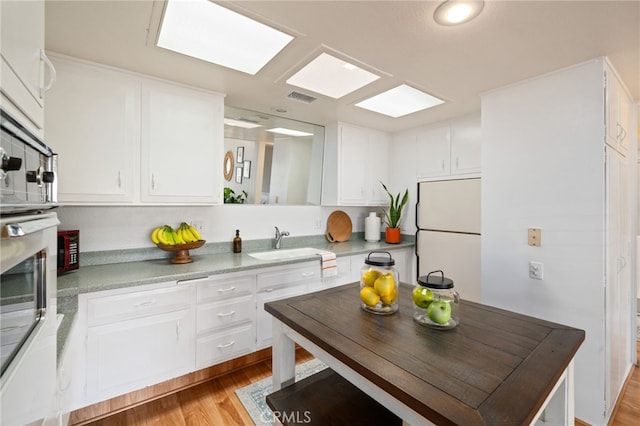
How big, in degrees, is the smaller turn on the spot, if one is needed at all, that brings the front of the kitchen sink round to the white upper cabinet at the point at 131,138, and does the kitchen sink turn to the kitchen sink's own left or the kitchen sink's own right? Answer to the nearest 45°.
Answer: approximately 90° to the kitchen sink's own right

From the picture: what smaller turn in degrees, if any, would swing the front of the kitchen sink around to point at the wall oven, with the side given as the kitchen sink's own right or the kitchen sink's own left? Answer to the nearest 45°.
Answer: approximately 45° to the kitchen sink's own right
